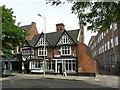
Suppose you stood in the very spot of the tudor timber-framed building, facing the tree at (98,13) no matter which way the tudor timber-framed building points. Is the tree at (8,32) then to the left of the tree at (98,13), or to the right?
right

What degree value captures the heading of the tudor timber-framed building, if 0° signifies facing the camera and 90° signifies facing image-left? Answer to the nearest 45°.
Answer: approximately 45°

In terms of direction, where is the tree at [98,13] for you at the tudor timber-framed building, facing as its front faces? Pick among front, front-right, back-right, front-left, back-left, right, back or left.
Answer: front-left

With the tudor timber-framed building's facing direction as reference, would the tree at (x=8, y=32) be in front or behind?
in front
